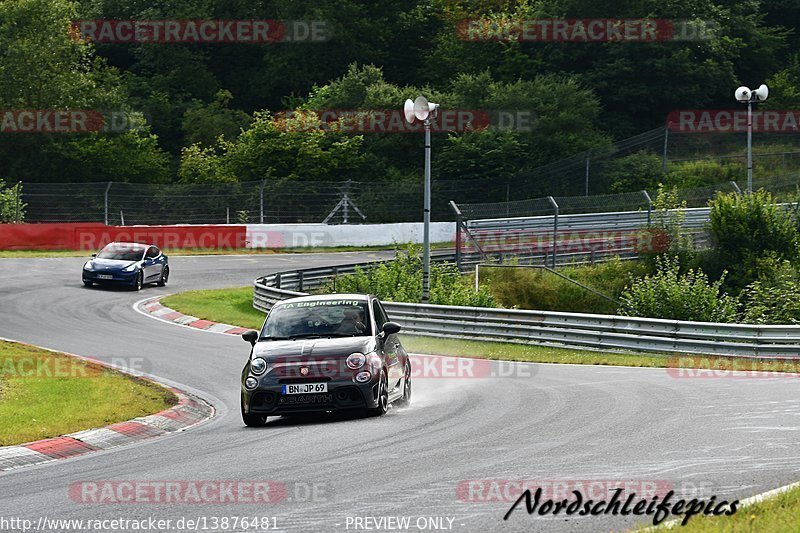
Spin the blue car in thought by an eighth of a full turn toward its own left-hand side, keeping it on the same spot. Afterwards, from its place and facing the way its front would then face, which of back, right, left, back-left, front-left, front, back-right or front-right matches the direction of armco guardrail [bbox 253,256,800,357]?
front-left

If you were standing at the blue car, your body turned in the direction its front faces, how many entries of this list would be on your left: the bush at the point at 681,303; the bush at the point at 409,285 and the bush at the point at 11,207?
2

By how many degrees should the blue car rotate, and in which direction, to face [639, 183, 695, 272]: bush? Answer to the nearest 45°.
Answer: approximately 135° to its left

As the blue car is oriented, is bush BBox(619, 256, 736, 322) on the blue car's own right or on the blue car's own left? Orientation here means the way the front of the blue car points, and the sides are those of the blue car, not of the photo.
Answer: on the blue car's own left

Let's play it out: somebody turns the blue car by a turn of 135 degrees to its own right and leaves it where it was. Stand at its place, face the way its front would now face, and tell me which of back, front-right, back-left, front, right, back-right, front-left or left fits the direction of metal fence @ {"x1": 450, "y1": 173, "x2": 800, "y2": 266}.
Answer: right

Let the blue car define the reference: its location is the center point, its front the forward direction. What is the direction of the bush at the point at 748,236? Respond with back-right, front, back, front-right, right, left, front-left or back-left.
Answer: back-left

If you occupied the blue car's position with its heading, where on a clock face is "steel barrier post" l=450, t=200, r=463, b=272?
The steel barrier post is roughly at 8 o'clock from the blue car.

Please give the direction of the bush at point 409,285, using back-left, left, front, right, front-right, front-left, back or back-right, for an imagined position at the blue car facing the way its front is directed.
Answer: left

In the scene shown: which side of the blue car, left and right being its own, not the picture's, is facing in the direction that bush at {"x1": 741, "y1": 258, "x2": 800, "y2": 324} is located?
left

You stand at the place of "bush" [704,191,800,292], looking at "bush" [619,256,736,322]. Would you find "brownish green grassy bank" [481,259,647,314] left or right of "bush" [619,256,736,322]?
right

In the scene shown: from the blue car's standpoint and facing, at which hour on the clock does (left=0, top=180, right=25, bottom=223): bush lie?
The bush is roughly at 4 o'clock from the blue car.

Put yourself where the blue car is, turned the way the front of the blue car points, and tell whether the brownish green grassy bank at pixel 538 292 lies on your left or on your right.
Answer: on your left

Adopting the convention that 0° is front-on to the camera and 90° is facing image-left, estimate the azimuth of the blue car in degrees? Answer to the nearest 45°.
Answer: approximately 45°
